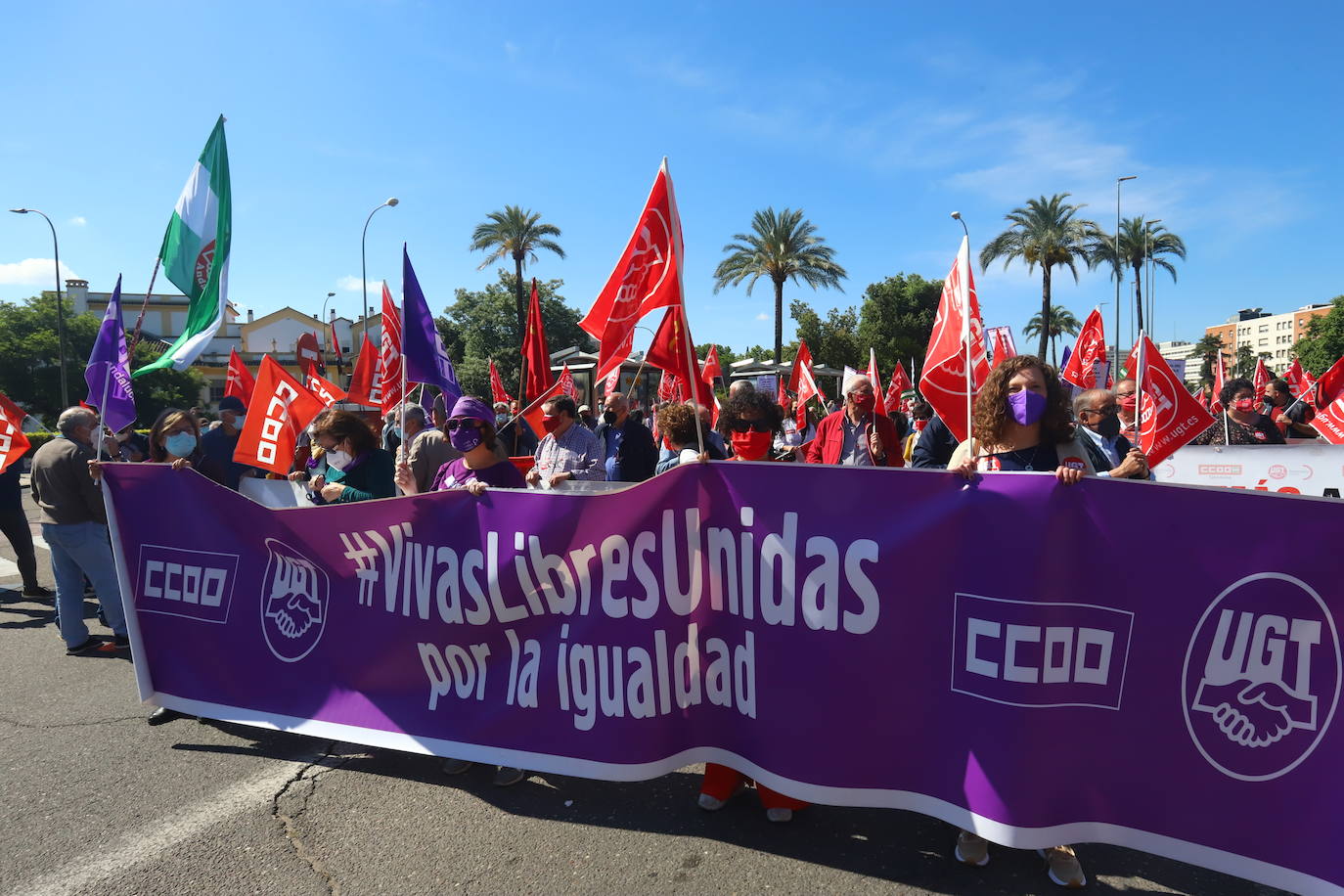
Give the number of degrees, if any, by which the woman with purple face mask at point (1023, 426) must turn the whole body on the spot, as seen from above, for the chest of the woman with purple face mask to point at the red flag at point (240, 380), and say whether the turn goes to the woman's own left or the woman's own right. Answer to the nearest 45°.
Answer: approximately 135° to the woman's own right

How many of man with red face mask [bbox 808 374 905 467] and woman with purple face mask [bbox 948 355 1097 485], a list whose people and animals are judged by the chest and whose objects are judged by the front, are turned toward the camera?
2

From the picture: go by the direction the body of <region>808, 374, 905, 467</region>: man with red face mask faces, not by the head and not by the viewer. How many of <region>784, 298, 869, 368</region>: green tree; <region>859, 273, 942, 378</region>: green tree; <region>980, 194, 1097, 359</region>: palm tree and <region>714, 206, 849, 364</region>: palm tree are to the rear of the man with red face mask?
4

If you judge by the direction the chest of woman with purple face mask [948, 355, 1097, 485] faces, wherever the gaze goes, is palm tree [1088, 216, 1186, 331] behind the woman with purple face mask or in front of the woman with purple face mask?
behind

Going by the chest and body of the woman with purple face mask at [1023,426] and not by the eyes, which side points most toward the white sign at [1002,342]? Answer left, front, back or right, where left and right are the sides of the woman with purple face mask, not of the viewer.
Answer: back

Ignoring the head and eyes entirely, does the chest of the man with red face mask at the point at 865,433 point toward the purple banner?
yes

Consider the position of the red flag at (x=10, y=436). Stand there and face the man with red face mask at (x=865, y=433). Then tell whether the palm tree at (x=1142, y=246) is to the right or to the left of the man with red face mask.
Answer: left

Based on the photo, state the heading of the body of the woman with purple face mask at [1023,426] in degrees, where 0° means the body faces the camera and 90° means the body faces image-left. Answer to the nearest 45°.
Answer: approximately 0°

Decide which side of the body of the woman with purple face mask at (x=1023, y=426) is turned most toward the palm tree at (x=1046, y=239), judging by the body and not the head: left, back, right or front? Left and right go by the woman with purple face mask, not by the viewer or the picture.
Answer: back

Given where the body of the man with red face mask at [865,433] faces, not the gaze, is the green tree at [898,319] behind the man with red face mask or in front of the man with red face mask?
behind

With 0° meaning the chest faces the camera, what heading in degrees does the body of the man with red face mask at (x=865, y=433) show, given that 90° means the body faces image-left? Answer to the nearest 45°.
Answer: approximately 0°
